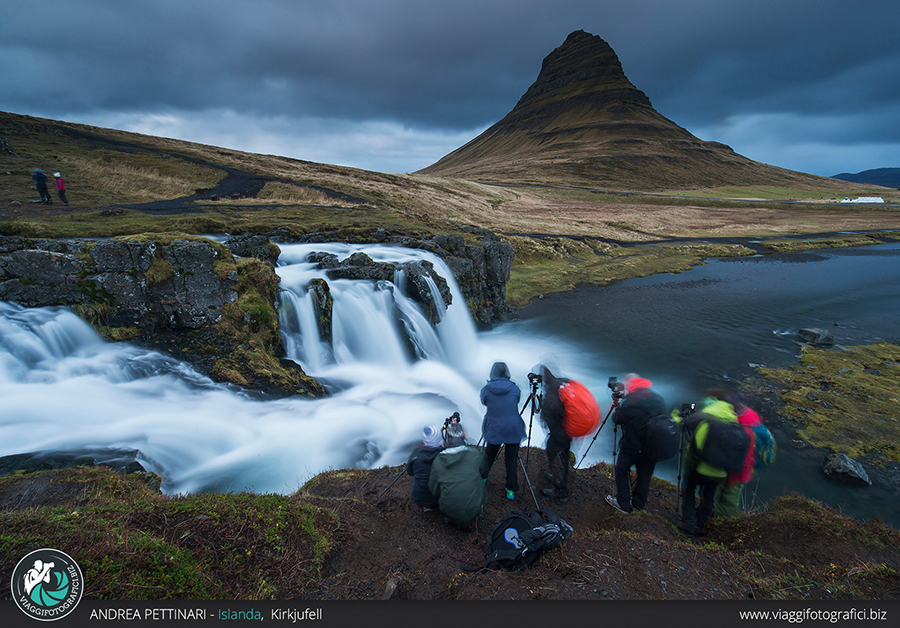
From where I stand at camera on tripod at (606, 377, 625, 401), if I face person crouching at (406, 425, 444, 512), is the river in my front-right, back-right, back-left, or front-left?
back-right

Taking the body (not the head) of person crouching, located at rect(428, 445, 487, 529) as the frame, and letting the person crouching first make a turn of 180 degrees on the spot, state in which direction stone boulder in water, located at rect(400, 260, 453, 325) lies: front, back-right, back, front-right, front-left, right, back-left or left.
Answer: back

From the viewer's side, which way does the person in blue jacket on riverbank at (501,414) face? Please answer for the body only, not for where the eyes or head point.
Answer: away from the camera

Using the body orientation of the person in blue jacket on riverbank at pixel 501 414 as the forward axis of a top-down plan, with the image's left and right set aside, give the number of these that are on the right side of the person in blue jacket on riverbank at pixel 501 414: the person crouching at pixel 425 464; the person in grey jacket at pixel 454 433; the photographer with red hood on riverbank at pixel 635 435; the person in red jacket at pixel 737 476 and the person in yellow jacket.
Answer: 3

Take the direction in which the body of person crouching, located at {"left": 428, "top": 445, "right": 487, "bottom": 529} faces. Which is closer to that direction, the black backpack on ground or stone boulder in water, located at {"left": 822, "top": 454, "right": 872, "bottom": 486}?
the stone boulder in water

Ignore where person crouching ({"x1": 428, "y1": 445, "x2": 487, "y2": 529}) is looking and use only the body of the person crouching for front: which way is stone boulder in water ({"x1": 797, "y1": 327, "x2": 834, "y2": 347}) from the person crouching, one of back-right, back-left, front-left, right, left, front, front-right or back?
front-right

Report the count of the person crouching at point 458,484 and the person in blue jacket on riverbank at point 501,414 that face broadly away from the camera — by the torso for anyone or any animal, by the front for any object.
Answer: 2

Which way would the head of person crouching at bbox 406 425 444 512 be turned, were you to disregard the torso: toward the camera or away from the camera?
away from the camera

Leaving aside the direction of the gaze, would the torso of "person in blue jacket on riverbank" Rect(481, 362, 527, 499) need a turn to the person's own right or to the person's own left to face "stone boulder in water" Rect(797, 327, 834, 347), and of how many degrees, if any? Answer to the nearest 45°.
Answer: approximately 45° to the person's own right

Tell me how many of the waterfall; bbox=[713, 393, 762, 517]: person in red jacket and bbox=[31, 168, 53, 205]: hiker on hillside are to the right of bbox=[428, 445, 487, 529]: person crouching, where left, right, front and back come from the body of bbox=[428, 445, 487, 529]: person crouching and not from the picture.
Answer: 1

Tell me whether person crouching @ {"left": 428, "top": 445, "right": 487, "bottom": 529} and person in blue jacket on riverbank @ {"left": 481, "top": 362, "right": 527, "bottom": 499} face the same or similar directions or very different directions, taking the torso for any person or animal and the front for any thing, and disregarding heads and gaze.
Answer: same or similar directions

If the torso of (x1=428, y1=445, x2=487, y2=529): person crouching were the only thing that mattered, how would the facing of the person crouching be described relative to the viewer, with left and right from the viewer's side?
facing away from the viewer

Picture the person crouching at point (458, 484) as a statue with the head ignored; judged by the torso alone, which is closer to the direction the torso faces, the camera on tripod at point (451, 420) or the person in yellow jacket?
the camera on tripod

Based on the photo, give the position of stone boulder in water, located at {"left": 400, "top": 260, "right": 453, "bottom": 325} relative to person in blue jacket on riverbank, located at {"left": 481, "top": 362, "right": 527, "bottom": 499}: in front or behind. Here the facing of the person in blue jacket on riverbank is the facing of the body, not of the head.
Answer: in front
